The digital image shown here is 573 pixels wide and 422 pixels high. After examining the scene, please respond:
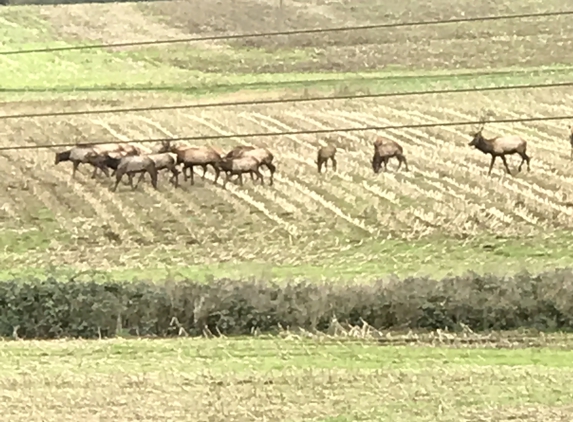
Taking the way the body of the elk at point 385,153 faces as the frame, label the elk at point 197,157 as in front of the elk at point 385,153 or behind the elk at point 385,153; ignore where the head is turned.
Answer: in front

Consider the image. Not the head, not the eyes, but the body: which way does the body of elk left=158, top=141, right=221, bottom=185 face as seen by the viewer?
to the viewer's left

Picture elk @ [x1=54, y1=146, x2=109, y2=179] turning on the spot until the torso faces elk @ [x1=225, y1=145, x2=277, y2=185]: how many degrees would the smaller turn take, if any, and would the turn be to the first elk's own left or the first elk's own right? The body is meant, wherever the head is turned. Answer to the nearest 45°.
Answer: approximately 180°

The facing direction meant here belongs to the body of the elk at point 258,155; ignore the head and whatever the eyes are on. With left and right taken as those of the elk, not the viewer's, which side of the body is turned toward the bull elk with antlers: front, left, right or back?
back

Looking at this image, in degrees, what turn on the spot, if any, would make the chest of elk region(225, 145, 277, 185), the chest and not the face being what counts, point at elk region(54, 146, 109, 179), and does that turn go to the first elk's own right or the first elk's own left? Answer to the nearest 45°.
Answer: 0° — it already faces it

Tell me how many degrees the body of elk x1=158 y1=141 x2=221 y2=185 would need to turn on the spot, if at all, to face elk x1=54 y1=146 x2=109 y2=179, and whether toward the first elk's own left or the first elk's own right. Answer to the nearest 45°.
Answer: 0° — it already faces it

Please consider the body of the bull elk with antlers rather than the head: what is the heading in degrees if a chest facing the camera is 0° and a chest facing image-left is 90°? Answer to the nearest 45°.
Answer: approximately 90°

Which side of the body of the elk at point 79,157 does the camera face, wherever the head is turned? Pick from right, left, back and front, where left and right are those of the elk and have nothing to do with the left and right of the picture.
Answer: left

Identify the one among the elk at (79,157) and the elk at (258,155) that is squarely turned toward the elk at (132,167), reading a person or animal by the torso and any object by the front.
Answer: the elk at (258,155)

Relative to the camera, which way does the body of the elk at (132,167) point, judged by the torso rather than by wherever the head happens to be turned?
to the viewer's left

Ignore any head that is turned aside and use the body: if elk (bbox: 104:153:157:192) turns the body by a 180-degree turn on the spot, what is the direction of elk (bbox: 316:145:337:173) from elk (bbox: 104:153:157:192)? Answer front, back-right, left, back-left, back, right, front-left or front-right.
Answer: front

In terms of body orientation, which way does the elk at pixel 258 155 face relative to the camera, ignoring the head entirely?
to the viewer's left
